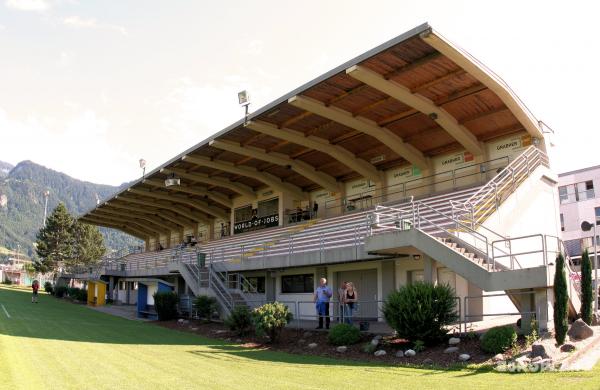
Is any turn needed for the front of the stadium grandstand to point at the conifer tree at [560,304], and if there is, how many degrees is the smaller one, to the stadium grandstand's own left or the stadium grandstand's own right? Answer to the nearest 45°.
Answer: approximately 45° to the stadium grandstand's own left

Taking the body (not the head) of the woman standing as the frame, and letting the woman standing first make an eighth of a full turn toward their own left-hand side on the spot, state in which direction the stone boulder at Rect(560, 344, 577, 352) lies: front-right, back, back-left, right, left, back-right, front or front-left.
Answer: front-left

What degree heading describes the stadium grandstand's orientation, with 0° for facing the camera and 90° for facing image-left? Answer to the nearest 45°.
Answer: approximately 45°

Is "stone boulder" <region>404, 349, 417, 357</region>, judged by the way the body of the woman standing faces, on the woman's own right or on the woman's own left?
on the woman's own left

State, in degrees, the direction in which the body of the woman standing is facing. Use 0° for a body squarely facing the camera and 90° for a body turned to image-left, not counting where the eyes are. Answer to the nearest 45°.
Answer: approximately 45°

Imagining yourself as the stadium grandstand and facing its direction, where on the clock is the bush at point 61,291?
The bush is roughly at 3 o'clock from the stadium grandstand.

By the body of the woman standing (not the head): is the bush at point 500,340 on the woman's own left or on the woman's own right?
on the woman's own left
